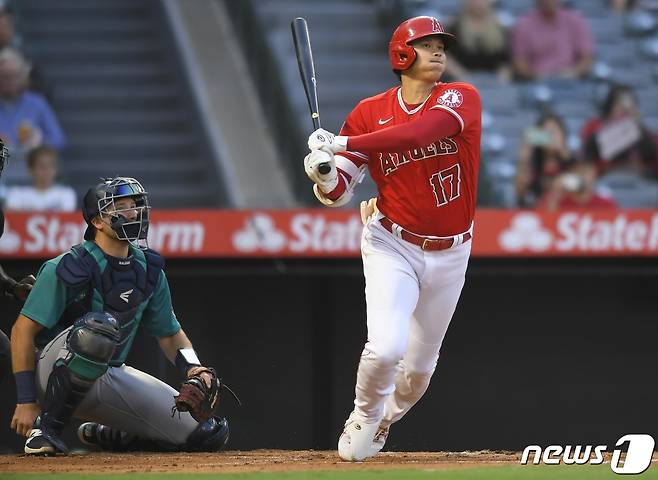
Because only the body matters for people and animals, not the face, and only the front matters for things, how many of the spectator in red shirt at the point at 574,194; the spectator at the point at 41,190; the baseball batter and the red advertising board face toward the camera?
4

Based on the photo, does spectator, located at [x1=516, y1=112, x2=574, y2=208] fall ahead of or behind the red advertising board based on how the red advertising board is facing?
behind

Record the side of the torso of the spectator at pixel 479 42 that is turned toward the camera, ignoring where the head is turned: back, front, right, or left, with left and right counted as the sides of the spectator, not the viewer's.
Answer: front

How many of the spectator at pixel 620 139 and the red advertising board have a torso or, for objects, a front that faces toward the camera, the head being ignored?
2

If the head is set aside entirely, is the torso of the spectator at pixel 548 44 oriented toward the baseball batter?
yes

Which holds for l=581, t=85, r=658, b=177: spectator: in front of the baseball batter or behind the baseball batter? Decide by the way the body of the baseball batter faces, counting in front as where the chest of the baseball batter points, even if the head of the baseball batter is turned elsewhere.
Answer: behind

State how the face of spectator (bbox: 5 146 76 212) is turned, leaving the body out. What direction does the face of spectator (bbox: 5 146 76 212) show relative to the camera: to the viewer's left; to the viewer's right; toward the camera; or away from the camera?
toward the camera

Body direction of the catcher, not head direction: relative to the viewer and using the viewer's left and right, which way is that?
facing the viewer and to the right of the viewer

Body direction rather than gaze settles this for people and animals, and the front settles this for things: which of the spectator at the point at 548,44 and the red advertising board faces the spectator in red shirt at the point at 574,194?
the spectator

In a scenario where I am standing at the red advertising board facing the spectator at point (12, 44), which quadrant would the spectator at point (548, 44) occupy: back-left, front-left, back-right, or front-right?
front-right

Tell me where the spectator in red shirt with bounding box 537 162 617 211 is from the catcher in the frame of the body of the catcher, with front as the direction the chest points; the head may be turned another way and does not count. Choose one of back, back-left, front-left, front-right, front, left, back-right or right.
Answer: left

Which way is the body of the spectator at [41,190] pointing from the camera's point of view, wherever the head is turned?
toward the camera

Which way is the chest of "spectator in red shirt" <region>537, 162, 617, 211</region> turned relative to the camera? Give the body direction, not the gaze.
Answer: toward the camera

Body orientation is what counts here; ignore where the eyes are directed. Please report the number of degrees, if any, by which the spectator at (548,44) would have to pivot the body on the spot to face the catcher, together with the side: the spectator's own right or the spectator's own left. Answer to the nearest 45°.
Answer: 0° — they already face them

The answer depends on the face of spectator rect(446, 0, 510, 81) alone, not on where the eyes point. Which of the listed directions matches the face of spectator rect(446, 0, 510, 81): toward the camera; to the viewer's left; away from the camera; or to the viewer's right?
toward the camera

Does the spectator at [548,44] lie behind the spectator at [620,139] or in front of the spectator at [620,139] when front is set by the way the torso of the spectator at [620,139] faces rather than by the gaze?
behind

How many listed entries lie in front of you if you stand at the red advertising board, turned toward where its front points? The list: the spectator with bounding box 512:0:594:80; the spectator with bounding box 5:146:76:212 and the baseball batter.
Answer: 1

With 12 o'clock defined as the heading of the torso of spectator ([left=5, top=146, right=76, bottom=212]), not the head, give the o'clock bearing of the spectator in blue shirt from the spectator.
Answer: The spectator in blue shirt is roughly at 6 o'clock from the spectator.

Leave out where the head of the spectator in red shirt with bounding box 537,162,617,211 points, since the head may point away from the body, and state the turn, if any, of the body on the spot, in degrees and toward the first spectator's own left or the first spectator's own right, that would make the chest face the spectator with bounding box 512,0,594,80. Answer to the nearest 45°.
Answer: approximately 180°
